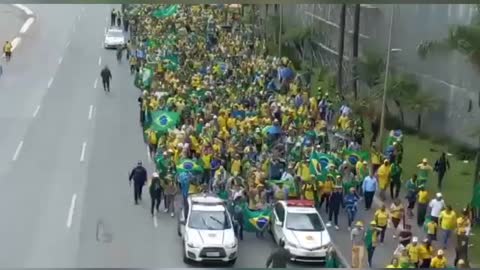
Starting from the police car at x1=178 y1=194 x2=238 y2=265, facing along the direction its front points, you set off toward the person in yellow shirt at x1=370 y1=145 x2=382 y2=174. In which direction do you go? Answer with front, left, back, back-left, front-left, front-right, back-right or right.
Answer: back-left

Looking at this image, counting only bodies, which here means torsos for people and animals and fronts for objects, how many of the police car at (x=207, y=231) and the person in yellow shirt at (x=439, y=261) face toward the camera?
2

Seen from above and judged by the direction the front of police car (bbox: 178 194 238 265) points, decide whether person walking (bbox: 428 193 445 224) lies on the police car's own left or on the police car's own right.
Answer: on the police car's own left

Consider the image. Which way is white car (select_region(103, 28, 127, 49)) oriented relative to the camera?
toward the camera

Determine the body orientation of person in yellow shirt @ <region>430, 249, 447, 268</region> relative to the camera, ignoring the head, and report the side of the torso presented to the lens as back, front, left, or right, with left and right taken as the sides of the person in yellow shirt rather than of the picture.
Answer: front

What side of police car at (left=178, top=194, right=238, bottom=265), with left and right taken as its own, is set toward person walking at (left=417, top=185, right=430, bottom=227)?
left

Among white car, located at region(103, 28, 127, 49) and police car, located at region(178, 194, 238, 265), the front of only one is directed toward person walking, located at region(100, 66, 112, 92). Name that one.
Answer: the white car

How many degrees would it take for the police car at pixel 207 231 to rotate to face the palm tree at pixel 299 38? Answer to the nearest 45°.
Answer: approximately 180°

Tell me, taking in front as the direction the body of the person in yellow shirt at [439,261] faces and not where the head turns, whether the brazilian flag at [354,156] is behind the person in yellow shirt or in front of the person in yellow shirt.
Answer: behind

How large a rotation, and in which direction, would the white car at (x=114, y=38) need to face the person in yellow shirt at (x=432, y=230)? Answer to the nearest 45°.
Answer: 0° — it already faces them
